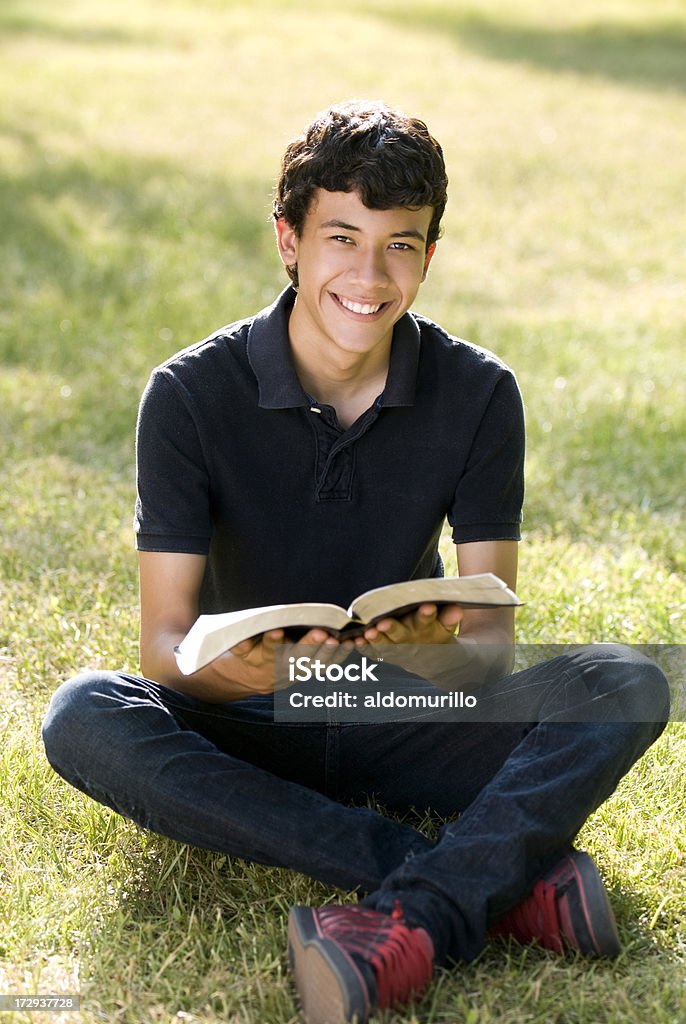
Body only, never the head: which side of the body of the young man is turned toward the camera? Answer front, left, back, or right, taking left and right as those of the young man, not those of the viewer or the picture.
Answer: front
